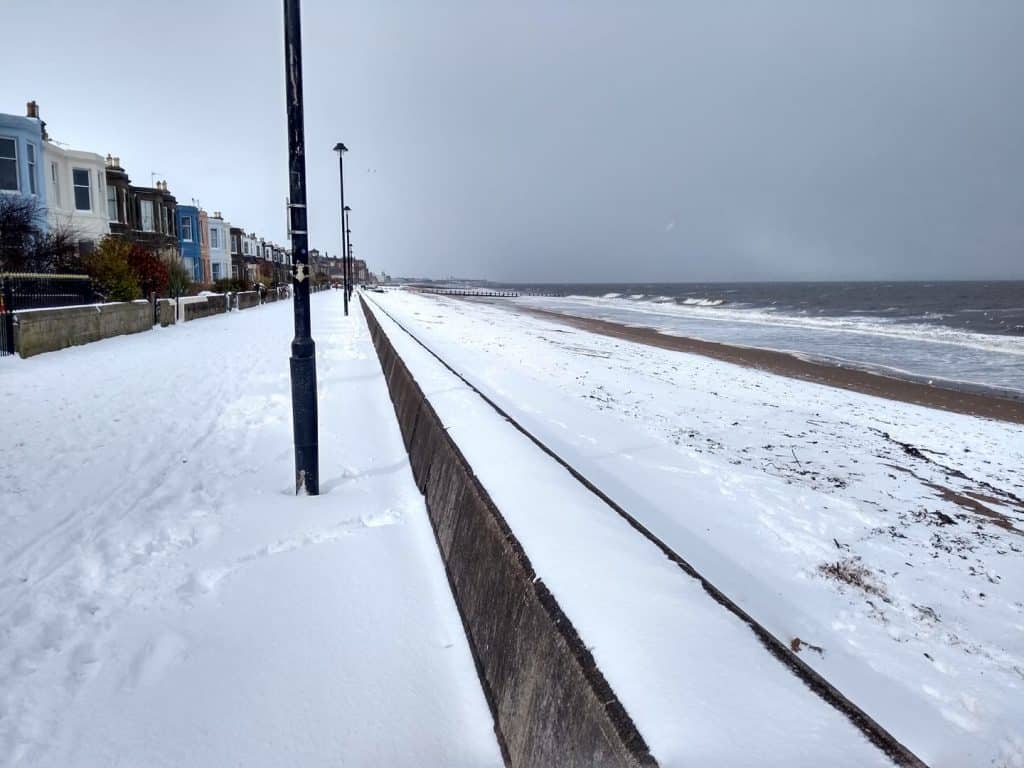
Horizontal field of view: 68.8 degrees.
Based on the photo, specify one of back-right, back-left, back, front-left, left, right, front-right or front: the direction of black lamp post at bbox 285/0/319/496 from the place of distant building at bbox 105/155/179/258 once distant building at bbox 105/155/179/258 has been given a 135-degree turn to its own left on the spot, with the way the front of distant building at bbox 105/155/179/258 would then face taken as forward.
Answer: back

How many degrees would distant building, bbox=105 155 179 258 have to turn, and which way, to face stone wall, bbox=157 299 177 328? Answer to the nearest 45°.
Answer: approximately 45° to its right

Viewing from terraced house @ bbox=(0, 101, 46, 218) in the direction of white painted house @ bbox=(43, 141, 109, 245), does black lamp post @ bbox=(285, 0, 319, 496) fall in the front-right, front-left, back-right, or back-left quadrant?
back-right

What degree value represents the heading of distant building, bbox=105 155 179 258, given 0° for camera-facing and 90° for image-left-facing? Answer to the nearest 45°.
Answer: approximately 315°

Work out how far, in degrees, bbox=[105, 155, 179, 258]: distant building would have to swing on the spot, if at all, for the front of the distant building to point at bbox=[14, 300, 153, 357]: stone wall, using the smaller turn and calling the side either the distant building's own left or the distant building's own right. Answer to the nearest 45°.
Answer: approximately 45° to the distant building's own right

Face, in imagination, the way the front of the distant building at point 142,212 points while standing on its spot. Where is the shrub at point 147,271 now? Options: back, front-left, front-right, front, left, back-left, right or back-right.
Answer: front-right

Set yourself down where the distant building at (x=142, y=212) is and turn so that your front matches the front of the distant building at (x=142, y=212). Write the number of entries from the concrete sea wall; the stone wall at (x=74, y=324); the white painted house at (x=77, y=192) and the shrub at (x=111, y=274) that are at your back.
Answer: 0

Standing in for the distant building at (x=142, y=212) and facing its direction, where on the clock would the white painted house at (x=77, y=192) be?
The white painted house is roughly at 2 o'clock from the distant building.

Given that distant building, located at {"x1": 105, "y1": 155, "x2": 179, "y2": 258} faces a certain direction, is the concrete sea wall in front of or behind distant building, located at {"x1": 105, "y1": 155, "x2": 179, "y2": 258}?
in front

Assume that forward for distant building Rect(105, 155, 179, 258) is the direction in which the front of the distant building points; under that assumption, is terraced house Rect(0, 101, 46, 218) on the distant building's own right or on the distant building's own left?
on the distant building's own right

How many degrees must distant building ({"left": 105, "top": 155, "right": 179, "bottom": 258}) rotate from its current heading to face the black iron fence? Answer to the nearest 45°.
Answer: approximately 45° to its right

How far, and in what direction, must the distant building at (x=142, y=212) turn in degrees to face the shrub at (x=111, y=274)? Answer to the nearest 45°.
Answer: approximately 45° to its right
